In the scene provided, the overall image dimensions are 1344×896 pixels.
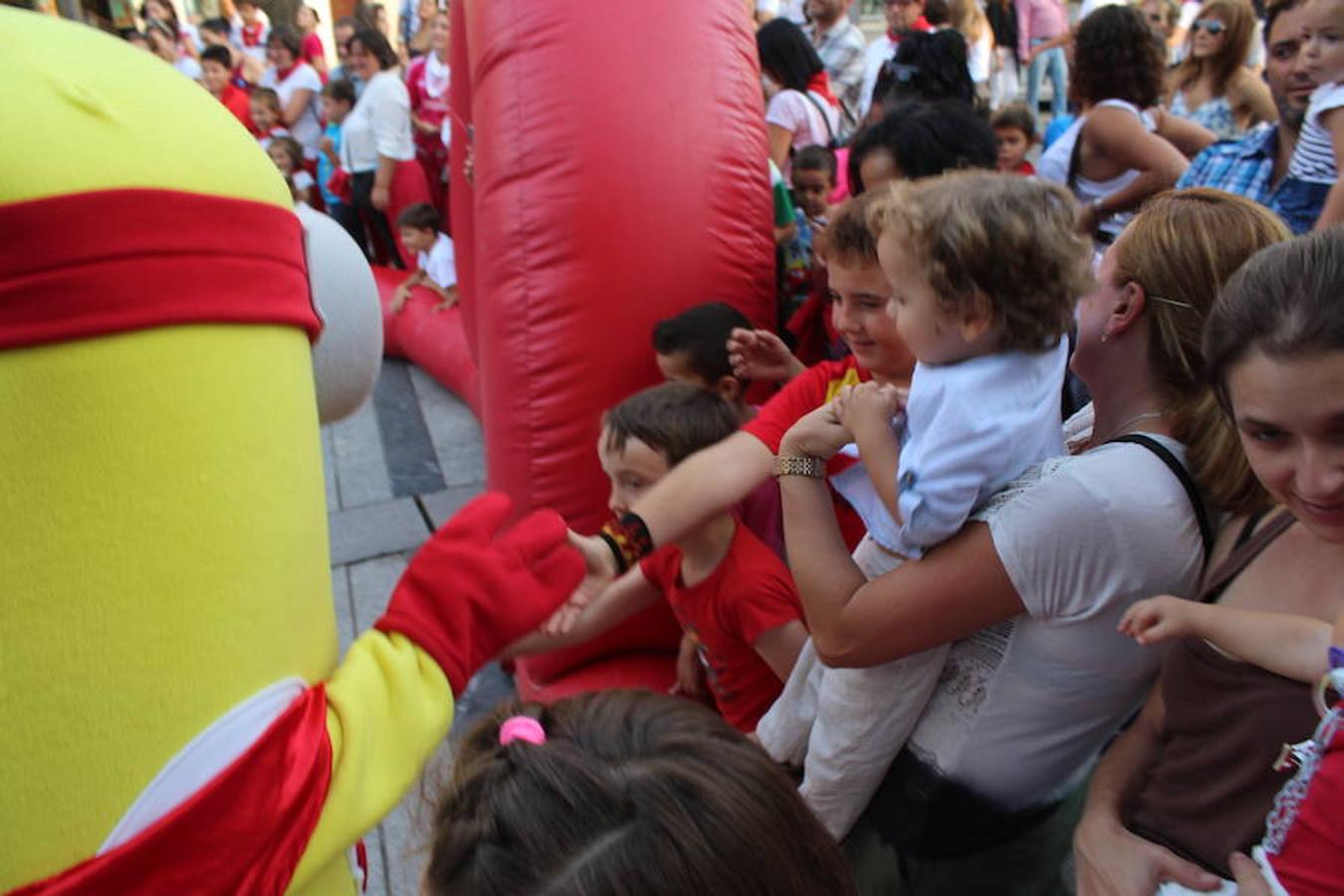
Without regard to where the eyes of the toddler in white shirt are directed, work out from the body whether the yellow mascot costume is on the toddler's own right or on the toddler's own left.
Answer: on the toddler's own left

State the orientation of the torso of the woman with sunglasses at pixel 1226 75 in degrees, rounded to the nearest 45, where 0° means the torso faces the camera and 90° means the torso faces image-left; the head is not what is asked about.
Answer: approximately 45°

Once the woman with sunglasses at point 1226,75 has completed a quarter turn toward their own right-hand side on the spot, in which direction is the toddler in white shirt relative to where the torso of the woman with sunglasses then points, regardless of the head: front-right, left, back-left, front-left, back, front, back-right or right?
back-left

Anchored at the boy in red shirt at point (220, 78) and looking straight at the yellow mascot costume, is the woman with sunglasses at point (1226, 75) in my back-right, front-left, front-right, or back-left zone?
front-left

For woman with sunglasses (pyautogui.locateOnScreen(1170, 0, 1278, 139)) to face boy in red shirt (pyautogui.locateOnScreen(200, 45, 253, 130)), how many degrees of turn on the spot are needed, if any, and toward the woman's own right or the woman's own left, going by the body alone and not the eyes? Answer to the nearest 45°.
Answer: approximately 45° to the woman's own right

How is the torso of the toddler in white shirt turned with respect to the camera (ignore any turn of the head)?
to the viewer's left

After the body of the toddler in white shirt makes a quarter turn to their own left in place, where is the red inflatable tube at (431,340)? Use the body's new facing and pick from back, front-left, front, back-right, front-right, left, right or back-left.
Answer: back-right

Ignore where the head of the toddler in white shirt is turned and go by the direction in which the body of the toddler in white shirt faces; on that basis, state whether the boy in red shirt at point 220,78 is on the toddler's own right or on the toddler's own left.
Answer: on the toddler's own right

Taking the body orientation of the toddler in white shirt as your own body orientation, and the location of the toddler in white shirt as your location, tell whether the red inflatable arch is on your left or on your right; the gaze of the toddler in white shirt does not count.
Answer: on your right

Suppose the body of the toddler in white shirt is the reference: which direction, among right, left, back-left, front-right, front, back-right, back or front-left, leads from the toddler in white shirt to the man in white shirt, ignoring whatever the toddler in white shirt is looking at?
right

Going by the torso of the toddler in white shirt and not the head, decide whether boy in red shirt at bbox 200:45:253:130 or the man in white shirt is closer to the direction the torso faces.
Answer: the boy in red shirt
